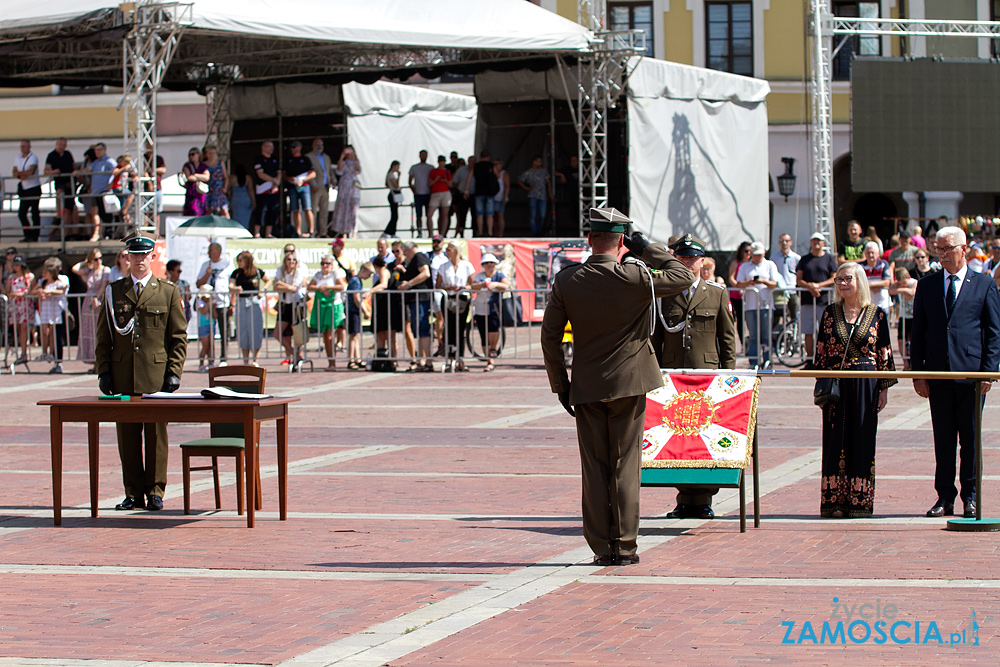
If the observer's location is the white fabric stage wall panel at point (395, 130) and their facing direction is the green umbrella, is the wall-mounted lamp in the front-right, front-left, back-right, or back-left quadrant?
back-left

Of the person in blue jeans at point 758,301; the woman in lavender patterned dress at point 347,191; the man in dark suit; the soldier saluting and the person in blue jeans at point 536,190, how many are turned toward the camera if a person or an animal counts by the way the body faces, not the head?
4

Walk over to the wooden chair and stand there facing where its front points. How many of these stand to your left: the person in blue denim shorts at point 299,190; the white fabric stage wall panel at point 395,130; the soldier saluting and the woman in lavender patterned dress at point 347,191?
1

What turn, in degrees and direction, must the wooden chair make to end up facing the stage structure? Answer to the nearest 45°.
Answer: approximately 135° to its right

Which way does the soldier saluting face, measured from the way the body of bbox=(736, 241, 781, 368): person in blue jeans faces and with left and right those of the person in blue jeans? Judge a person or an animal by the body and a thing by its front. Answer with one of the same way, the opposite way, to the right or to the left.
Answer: the opposite way

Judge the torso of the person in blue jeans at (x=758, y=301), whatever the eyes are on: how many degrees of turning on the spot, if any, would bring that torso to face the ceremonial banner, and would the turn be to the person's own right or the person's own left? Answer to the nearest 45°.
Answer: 0° — they already face it

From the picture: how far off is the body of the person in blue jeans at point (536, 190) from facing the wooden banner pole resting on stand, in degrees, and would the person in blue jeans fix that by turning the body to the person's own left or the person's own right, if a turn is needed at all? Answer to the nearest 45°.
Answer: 0° — they already face it

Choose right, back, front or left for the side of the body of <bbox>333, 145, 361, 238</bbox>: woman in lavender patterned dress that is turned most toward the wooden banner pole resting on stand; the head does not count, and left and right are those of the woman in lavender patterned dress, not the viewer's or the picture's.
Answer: front

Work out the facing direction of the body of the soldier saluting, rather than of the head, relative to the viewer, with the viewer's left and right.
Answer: facing away from the viewer

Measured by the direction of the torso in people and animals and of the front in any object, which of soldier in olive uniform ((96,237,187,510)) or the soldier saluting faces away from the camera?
the soldier saluting

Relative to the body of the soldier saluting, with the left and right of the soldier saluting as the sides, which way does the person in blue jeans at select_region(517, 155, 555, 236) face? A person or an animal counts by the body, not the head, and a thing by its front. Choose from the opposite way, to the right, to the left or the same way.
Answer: the opposite way

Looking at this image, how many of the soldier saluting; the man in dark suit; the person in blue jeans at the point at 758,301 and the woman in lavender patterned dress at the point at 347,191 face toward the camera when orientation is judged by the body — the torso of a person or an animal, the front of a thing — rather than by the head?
3
